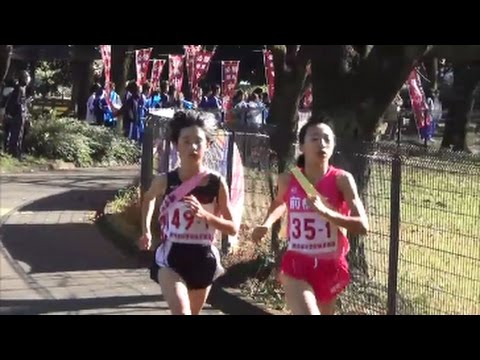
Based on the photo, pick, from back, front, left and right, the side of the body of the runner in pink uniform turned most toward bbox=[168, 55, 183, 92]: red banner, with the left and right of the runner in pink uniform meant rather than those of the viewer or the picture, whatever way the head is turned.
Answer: back

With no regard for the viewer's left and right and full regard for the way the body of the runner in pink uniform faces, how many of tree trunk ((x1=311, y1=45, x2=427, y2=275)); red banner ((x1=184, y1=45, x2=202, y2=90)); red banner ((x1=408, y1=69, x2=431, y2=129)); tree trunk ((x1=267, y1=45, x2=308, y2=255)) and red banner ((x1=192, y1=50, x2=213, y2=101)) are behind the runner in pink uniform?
5

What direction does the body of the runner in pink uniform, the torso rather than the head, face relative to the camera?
toward the camera

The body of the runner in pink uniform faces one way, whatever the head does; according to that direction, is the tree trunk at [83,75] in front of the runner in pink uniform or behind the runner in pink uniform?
behind
